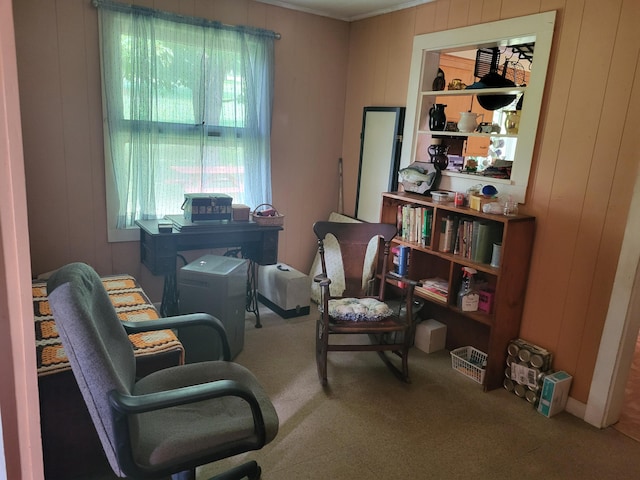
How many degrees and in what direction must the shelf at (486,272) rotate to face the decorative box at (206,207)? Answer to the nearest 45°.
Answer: approximately 45° to its right

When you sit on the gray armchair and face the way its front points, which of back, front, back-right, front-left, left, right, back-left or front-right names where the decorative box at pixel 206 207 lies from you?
left

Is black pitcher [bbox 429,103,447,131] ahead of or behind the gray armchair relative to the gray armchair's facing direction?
ahead

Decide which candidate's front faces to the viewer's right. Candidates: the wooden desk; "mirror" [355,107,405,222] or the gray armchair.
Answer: the gray armchair

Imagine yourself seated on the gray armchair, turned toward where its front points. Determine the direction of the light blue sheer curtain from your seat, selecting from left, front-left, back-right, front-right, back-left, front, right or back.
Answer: left

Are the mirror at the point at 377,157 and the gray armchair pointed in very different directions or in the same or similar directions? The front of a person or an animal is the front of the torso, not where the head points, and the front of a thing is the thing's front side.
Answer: very different directions

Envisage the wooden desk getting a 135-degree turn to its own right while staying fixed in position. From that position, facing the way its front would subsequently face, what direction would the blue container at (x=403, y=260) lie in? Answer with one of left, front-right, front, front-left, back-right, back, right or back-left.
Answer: back-right

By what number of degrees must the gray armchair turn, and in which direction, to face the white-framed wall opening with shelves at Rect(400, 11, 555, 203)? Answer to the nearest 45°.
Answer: approximately 45° to its left

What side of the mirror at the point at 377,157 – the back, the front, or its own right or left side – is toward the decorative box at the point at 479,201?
left

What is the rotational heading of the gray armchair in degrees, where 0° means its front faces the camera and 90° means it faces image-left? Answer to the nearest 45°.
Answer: approximately 270°
